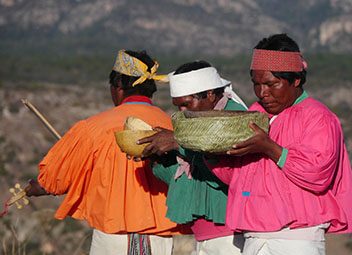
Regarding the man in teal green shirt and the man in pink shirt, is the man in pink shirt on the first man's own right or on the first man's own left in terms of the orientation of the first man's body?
on the first man's own left

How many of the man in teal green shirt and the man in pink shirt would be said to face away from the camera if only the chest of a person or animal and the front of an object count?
0

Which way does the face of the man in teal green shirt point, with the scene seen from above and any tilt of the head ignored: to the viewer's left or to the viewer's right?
to the viewer's left

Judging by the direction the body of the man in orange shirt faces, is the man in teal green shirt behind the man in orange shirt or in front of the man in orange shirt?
behind

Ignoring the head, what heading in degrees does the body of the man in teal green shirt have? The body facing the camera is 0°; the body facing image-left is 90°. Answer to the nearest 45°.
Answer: approximately 45°
